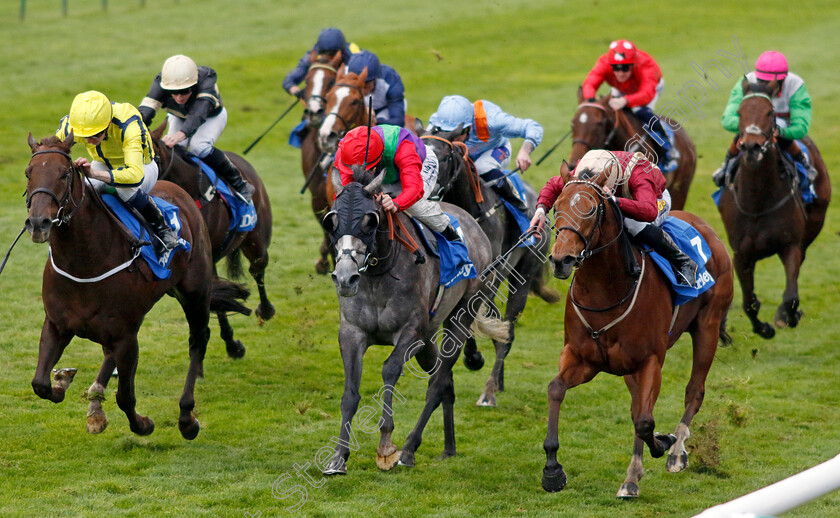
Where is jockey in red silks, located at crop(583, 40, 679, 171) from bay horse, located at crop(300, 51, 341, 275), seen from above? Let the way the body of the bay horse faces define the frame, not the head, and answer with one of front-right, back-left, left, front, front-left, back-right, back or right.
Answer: left

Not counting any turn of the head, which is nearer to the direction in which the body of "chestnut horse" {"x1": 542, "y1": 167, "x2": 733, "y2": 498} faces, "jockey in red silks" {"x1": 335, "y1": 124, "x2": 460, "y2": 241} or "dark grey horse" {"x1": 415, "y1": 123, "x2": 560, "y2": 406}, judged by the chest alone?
the jockey in red silks

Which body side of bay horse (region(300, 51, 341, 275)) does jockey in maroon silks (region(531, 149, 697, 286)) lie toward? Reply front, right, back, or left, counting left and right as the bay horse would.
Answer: front

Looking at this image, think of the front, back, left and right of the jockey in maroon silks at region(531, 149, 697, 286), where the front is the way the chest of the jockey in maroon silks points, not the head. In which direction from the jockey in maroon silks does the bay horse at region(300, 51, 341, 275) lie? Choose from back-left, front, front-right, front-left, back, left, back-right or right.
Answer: right

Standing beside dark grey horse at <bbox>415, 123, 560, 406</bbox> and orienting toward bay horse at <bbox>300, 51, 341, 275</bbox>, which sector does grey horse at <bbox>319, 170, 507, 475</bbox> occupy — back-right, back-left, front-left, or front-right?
back-left

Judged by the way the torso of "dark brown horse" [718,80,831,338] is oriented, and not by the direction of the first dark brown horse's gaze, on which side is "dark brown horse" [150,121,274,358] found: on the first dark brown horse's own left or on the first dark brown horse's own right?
on the first dark brown horse's own right

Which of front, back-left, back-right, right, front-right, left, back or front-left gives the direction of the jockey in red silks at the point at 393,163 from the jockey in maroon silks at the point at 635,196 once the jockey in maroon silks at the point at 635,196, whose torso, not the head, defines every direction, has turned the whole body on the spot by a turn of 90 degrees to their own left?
back-right

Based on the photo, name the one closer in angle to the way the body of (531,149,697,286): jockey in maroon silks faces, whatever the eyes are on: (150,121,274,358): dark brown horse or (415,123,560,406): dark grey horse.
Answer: the dark brown horse

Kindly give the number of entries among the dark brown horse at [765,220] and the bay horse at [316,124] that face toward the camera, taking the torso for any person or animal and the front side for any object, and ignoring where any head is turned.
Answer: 2

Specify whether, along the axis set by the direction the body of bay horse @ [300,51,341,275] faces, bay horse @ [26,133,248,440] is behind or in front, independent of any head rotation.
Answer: in front

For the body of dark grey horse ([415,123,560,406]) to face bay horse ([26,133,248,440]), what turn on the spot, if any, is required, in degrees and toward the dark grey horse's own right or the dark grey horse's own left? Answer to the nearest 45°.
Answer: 0° — it already faces it

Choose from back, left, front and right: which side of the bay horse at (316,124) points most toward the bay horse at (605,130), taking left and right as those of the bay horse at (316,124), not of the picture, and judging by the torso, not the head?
left

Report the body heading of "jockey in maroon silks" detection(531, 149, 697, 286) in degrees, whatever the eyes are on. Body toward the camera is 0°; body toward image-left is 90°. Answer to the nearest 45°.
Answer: approximately 45°

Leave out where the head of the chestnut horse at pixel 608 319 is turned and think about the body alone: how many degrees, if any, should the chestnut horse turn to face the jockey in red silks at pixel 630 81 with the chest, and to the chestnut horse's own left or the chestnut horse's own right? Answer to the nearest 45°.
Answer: approximately 135° to the chestnut horse's own right
